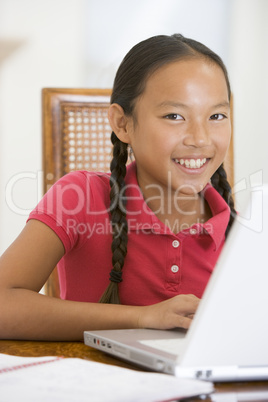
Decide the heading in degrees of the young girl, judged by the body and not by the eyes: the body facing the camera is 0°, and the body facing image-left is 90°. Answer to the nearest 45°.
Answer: approximately 315°

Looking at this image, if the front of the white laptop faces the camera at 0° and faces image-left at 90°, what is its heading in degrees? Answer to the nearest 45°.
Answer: approximately 135°

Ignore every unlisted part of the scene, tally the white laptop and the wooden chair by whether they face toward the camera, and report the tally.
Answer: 1

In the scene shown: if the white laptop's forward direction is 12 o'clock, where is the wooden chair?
The wooden chair is roughly at 1 o'clock from the white laptop.

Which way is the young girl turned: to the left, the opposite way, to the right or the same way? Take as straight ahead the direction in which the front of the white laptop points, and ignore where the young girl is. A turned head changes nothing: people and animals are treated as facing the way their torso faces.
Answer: the opposite way

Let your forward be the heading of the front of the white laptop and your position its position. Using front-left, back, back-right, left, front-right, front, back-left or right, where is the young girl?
front-right

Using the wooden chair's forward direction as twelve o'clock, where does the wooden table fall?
The wooden table is roughly at 12 o'clock from the wooden chair.

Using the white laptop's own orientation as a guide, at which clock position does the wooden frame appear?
The wooden frame is roughly at 1 o'clock from the white laptop.

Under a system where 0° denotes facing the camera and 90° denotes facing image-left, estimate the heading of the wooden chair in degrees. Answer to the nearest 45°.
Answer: approximately 0°
